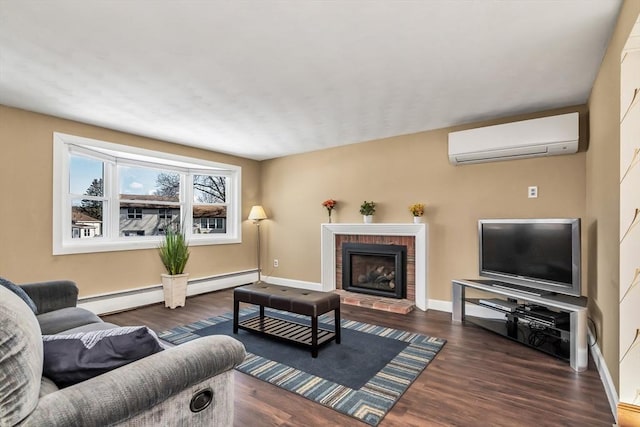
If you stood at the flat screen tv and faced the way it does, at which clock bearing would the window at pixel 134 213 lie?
The window is roughly at 1 o'clock from the flat screen tv.

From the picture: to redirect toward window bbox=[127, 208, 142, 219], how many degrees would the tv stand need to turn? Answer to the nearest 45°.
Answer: approximately 45° to its right

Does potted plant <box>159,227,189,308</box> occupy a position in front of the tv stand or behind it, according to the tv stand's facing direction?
in front

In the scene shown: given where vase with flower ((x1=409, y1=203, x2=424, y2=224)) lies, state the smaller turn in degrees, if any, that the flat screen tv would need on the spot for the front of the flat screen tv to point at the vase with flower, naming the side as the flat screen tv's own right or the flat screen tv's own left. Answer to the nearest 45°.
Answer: approximately 45° to the flat screen tv's own right

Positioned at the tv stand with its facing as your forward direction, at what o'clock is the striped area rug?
The striped area rug is roughly at 12 o'clock from the tv stand.

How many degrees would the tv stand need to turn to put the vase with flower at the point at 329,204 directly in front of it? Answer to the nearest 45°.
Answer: approximately 45° to its right

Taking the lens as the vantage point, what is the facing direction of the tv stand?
facing the viewer and to the left of the viewer

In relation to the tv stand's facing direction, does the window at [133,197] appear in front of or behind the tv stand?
in front
